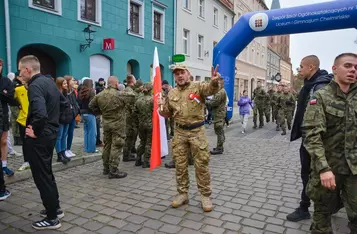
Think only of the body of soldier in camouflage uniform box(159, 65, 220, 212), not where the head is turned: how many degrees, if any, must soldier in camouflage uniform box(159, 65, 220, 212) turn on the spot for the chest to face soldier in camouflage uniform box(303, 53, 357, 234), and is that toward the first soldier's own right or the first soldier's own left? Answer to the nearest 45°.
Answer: approximately 45° to the first soldier's own left

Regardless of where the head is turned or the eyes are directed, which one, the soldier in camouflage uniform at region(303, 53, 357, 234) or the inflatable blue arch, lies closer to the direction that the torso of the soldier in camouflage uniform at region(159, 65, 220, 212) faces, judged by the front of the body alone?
the soldier in camouflage uniform

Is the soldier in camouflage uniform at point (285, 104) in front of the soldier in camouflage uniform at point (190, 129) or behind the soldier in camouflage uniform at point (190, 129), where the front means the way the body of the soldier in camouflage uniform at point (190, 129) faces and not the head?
behind

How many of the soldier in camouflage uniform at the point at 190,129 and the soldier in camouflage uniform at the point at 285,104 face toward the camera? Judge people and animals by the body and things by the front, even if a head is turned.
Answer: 2

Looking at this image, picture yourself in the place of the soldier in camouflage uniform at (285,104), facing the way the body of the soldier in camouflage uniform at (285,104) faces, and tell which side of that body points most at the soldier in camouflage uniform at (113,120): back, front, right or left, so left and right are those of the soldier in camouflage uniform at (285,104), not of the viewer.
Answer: front

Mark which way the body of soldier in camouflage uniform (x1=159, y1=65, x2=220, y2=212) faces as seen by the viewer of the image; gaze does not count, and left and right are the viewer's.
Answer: facing the viewer

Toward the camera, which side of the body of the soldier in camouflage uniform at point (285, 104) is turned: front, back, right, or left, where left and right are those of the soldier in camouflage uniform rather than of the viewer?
front

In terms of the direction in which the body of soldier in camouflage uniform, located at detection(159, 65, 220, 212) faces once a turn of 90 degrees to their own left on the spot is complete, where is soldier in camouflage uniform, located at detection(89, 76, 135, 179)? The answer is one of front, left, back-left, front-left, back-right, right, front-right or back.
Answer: back-left

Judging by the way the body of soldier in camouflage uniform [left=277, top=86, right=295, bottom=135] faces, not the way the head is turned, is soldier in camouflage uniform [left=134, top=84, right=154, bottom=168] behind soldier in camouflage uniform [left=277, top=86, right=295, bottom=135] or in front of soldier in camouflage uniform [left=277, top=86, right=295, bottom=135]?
in front

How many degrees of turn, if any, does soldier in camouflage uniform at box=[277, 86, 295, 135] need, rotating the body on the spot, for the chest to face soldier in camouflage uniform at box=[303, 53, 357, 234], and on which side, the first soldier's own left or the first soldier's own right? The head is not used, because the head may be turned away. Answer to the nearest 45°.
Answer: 0° — they already face them

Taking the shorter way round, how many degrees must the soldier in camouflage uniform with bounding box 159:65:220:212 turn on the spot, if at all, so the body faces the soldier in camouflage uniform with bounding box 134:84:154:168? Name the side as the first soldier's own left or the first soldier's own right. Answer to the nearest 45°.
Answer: approximately 135° to the first soldier's own right
